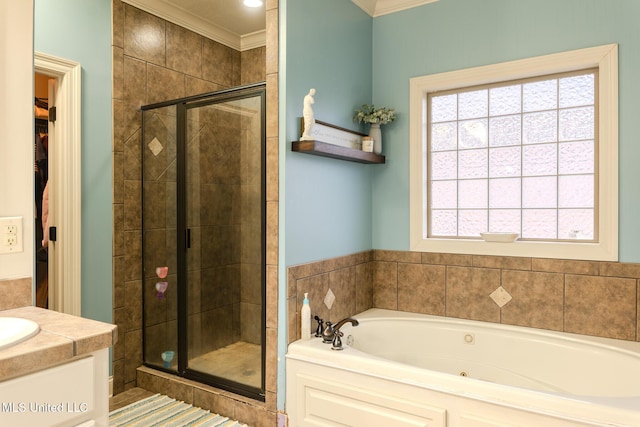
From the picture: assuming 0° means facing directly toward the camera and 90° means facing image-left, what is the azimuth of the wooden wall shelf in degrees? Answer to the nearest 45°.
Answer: approximately 315°

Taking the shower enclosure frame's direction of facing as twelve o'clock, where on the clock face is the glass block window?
The glass block window is roughly at 8 o'clock from the shower enclosure frame.

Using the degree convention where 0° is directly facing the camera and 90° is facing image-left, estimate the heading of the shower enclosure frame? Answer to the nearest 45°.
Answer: approximately 45°

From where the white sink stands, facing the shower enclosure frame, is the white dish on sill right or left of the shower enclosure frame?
right

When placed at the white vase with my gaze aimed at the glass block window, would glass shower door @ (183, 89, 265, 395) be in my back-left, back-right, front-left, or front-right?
back-right

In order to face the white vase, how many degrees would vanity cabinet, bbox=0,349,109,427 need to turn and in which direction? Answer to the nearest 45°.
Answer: approximately 90° to its left

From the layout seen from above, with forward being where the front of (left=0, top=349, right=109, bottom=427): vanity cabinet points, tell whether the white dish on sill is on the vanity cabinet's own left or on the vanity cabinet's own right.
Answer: on the vanity cabinet's own left

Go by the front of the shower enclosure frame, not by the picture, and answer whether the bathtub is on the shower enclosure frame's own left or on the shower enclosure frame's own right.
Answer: on the shower enclosure frame's own left

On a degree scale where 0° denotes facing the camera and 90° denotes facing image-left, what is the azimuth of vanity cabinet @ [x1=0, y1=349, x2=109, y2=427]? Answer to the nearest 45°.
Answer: approximately 315°

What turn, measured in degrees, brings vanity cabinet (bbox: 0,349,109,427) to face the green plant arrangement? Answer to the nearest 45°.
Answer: approximately 90° to its left

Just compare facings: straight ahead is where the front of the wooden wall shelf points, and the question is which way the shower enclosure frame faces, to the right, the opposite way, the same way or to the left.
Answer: to the right
